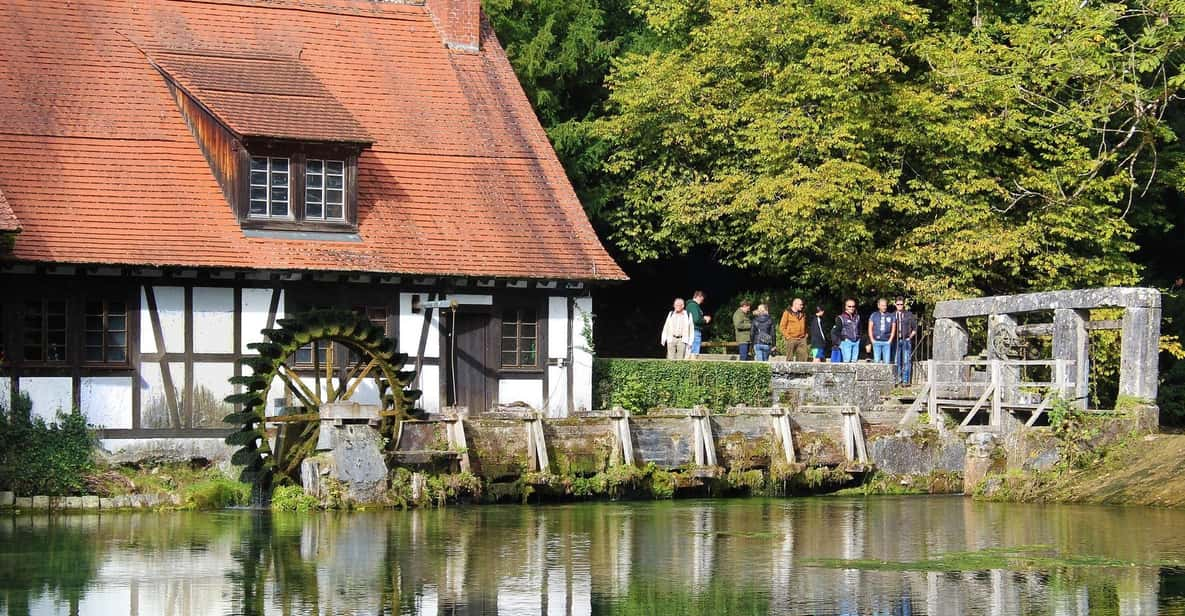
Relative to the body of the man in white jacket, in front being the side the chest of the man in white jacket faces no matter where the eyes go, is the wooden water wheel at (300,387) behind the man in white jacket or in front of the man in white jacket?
in front

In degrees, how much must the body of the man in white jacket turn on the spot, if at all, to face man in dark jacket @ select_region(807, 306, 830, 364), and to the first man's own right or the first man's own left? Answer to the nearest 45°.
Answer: approximately 135° to the first man's own left

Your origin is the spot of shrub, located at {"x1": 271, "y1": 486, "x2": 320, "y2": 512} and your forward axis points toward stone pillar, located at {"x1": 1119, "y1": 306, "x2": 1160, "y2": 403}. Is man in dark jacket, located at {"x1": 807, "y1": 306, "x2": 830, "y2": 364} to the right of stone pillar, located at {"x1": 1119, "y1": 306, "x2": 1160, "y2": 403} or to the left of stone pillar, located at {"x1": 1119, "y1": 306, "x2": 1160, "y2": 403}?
left

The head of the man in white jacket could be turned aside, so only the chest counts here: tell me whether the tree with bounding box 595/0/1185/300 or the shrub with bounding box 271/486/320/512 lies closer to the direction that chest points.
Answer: the shrub

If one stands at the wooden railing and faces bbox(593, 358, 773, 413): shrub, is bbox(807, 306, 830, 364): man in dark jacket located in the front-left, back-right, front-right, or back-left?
front-right

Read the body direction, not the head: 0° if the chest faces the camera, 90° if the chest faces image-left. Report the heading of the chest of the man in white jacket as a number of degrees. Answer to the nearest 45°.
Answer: approximately 0°

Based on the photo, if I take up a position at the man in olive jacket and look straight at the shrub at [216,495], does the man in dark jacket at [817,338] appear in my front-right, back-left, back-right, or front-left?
back-left

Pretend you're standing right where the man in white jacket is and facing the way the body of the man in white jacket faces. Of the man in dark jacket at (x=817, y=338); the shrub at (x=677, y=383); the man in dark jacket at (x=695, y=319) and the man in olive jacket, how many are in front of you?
1

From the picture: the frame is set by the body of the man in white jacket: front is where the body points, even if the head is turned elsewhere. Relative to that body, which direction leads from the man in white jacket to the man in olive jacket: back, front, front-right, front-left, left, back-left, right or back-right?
back-left

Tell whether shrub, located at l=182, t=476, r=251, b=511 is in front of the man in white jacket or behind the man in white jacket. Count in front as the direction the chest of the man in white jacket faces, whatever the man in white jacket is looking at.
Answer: in front

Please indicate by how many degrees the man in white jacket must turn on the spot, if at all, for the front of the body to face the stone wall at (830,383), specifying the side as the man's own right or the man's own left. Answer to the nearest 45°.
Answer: approximately 45° to the man's own left

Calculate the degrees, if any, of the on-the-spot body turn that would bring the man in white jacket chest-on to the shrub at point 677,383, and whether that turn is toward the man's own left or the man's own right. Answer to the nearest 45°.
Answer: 0° — they already face it

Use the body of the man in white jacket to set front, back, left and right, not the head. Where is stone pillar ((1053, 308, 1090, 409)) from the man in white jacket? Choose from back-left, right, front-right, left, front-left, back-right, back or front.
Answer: front-left

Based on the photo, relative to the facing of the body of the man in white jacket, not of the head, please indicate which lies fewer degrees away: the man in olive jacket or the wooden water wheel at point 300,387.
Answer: the wooden water wheel
